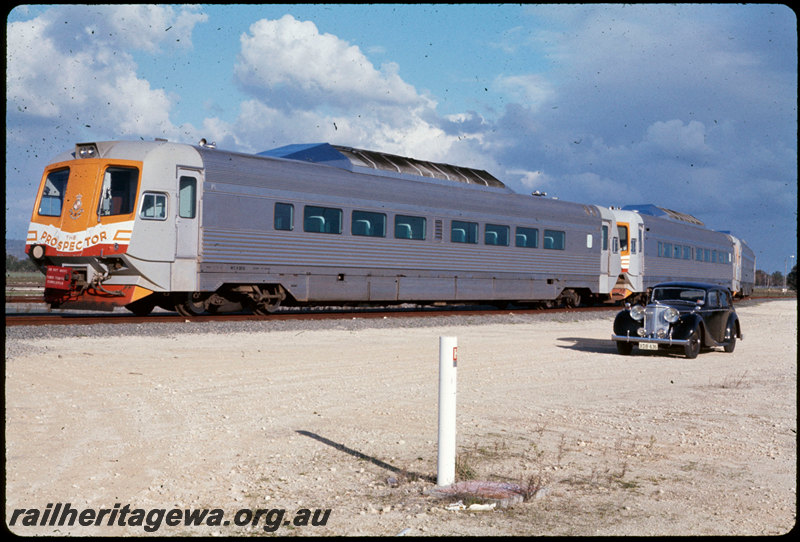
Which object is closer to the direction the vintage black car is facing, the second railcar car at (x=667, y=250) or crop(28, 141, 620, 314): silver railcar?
the silver railcar

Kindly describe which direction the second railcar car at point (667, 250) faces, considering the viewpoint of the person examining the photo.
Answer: facing the viewer and to the left of the viewer

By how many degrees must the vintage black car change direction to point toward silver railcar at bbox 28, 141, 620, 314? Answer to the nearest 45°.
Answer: approximately 45° to its right

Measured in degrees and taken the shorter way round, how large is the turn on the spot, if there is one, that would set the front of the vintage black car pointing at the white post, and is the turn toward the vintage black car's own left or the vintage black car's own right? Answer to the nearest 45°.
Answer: approximately 45° to the vintage black car's own left

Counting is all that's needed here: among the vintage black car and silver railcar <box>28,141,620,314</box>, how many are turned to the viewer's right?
0

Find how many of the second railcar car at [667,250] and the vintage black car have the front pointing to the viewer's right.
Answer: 0

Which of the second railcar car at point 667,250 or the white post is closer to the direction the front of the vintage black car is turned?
the white post

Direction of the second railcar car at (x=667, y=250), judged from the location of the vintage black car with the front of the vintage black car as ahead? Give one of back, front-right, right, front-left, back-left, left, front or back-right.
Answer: back-right

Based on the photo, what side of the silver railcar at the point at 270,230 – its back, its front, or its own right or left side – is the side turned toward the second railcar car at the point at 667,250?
back

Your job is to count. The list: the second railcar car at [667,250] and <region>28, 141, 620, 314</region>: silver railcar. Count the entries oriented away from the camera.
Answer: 0

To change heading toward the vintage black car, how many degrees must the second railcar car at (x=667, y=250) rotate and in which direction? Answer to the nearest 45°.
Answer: approximately 45° to its left
